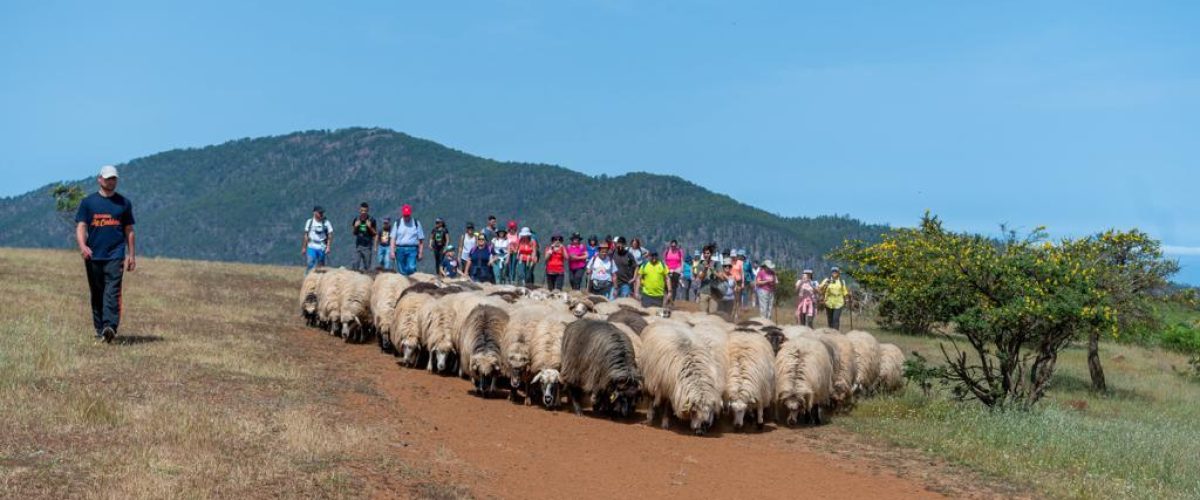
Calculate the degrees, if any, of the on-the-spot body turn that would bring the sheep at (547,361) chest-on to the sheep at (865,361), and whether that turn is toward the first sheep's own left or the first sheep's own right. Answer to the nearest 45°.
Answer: approximately 135° to the first sheep's own left

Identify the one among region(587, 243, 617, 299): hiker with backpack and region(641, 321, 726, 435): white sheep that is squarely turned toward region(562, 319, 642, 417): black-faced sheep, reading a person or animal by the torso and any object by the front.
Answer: the hiker with backpack

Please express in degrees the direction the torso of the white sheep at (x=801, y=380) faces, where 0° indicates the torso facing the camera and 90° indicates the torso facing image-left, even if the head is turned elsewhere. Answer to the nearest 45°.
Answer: approximately 0°

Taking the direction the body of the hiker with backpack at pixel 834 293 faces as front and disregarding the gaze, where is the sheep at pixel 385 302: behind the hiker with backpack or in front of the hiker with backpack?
in front

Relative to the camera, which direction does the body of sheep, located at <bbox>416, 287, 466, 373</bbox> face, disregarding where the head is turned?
toward the camera

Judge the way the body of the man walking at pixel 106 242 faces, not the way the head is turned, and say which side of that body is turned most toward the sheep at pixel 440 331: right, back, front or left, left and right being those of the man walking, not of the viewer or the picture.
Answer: left

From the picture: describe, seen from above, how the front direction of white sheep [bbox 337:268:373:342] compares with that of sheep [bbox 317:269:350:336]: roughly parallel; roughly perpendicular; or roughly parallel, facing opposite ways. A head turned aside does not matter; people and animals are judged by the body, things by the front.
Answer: roughly parallel

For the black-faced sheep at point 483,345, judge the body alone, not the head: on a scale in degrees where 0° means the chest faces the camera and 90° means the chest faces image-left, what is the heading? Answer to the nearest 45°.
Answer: approximately 0°

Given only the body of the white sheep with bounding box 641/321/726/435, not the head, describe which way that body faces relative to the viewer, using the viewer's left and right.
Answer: facing the viewer and to the right of the viewer

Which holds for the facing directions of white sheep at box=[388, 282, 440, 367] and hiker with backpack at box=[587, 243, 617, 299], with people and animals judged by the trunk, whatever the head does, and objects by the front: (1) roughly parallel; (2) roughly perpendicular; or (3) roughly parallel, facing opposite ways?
roughly parallel

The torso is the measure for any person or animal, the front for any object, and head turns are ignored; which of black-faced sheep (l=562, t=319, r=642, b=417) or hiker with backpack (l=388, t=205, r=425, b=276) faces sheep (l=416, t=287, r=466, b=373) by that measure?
the hiker with backpack

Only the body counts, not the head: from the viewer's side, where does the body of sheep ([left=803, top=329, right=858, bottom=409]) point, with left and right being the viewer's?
facing the viewer

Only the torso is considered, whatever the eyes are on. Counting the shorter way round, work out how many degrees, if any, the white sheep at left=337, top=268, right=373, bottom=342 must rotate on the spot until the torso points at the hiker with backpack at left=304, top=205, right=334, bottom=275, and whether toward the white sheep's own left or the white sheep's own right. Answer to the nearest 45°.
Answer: approximately 180°

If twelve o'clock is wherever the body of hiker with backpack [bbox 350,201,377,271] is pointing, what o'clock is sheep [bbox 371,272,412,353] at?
The sheep is roughly at 12 o'clock from the hiker with backpack.

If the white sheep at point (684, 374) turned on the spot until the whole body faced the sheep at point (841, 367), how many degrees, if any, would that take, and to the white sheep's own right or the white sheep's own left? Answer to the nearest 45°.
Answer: approximately 90° to the white sheep's own left

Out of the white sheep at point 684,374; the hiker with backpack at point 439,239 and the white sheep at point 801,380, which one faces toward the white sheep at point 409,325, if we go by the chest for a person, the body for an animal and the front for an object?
the hiker with backpack

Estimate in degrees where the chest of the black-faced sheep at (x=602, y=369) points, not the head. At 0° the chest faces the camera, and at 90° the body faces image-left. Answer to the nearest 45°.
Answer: approximately 315°

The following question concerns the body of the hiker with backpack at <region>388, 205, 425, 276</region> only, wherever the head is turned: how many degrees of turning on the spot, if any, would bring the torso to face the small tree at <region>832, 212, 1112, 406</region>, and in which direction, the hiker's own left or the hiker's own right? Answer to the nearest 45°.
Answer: approximately 45° to the hiker's own left

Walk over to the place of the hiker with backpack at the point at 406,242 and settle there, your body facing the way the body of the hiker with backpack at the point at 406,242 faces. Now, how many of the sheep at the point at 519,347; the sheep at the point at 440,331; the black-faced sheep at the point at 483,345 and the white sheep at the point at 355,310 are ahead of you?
4
